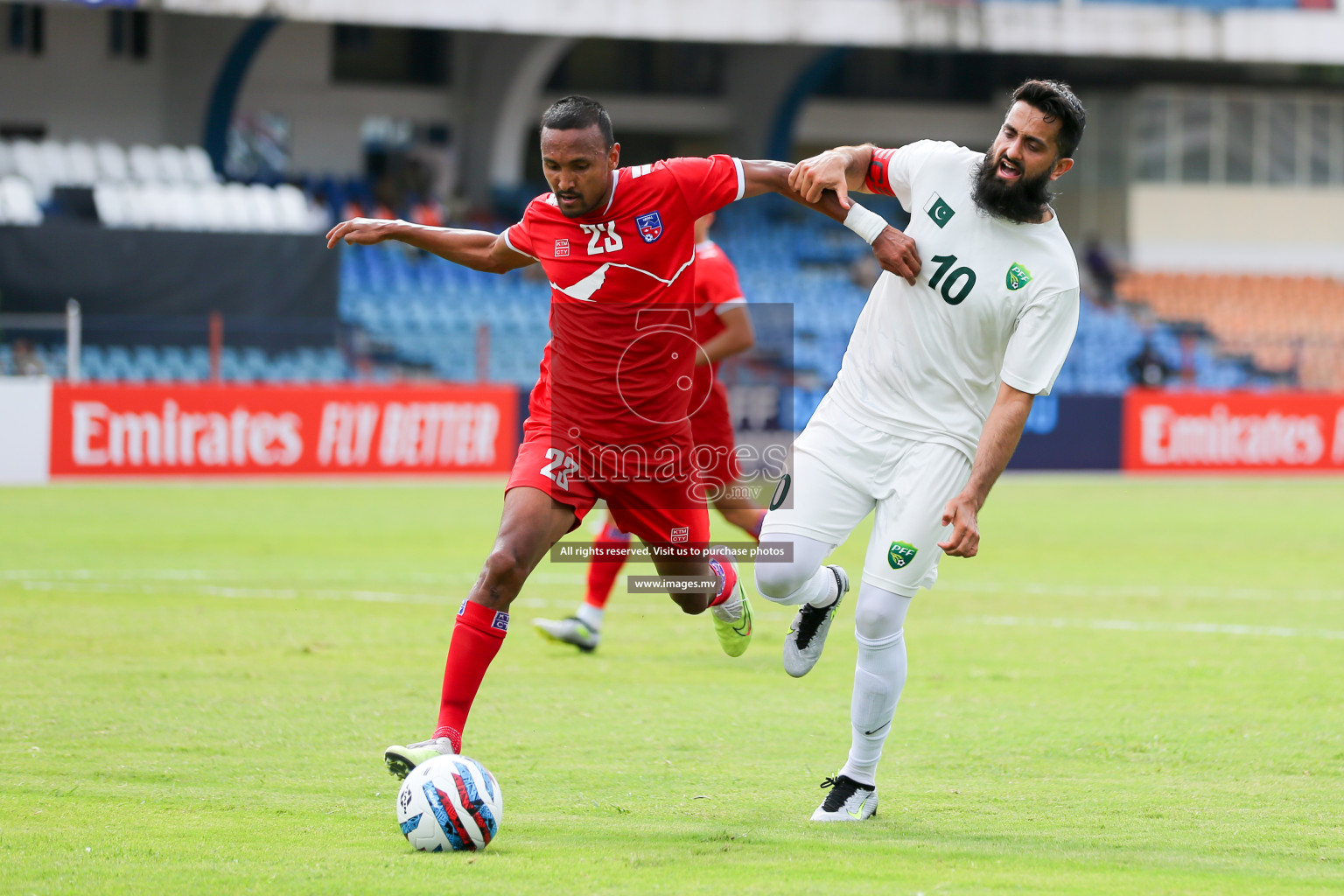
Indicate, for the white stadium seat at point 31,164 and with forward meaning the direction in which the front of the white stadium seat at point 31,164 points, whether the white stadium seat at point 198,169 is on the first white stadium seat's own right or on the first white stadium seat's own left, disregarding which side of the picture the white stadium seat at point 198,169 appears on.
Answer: on the first white stadium seat's own left

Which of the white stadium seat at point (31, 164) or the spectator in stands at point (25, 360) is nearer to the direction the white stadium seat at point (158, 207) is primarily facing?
the spectator in stands

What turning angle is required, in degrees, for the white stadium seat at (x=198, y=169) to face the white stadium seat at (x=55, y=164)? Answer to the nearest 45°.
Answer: approximately 90° to its right

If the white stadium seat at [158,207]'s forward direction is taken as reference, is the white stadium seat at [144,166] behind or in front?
behind

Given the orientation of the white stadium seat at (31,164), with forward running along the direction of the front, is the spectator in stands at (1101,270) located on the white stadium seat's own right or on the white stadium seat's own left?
on the white stadium seat's own left

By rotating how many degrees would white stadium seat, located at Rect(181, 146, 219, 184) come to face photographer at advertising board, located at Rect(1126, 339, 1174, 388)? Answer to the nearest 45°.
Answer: approximately 45° to its left
